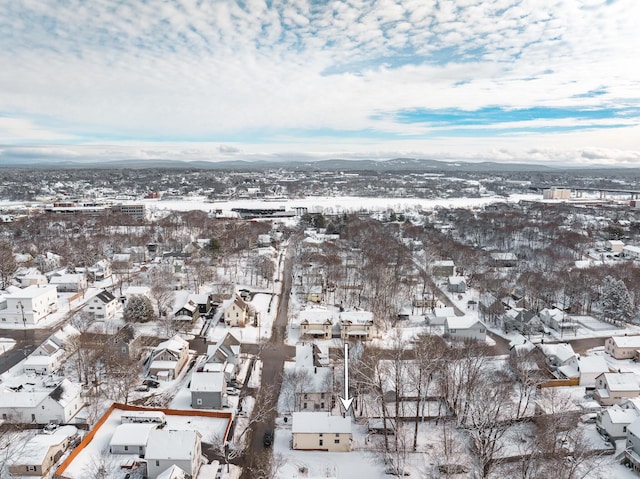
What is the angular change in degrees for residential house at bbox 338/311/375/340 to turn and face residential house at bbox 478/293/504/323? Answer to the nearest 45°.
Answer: approximately 135° to its left

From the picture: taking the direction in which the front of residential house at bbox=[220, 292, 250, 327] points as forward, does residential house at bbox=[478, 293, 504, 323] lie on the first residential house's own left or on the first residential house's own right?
on the first residential house's own left

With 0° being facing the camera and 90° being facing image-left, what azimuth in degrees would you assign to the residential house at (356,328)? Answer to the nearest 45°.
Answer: approximately 0°
